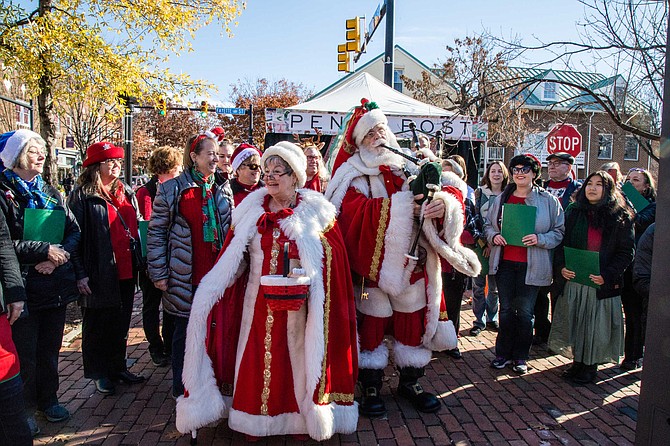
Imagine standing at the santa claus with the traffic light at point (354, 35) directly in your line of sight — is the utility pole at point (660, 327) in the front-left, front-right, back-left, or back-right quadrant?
back-right

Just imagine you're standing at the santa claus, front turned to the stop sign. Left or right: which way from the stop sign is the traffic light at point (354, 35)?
left

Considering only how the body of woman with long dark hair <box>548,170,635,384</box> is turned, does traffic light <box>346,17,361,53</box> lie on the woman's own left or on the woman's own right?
on the woman's own right

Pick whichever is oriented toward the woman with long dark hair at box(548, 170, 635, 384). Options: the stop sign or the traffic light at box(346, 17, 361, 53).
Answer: the stop sign

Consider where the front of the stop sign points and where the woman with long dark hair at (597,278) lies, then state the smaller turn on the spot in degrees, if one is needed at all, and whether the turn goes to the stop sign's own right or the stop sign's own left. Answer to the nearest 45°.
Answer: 0° — it already faces them

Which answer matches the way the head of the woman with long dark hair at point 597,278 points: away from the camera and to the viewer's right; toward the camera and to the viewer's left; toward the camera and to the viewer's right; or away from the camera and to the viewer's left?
toward the camera and to the viewer's left

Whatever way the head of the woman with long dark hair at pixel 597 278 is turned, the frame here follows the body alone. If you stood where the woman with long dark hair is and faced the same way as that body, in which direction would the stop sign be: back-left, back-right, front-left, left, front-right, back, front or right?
back-right

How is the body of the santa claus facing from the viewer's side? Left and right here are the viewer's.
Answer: facing the viewer and to the right of the viewer

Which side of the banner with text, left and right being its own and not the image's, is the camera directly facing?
front
